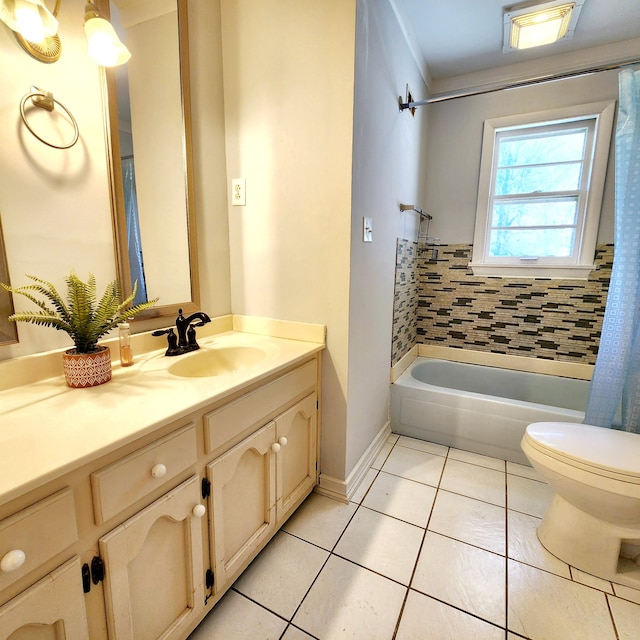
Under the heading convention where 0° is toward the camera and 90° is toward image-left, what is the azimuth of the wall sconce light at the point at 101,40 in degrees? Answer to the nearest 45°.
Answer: approximately 315°

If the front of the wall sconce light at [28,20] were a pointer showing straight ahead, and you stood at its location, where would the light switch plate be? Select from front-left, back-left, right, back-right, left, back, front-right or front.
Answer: front-left

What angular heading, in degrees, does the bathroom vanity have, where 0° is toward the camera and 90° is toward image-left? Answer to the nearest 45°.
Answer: approximately 315°

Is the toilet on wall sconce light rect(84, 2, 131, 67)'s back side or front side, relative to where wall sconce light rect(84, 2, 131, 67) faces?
on the front side

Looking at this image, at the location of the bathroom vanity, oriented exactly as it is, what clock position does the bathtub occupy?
The bathtub is roughly at 10 o'clock from the bathroom vanity.

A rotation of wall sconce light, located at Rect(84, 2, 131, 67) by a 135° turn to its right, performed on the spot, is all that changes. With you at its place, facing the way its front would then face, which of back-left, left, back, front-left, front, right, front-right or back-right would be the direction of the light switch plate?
back

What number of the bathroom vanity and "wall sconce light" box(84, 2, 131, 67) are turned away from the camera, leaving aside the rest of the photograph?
0

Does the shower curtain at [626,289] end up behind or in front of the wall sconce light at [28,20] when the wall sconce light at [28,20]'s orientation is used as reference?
in front
